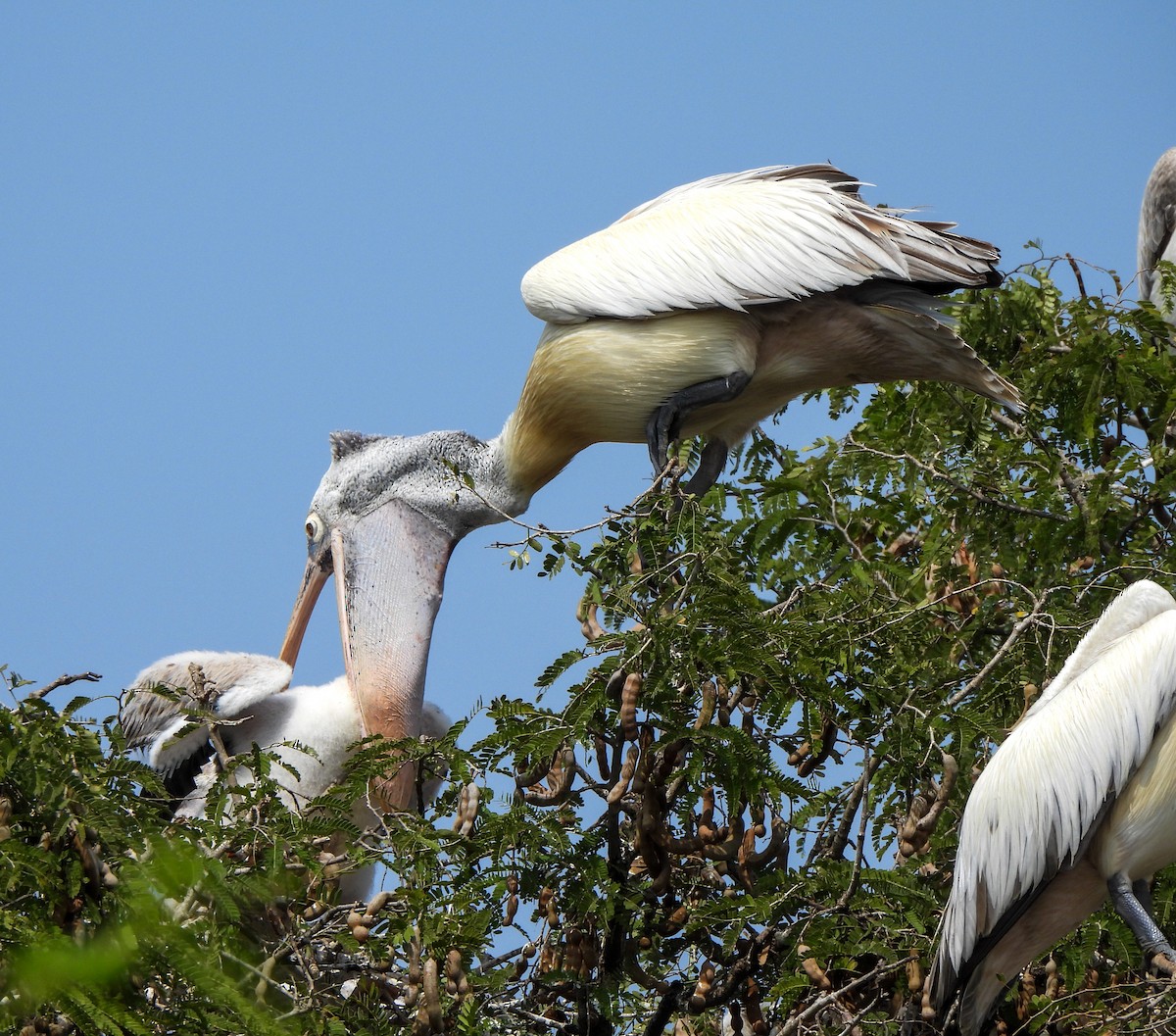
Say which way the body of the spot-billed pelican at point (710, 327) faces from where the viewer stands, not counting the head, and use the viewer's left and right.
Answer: facing to the left of the viewer

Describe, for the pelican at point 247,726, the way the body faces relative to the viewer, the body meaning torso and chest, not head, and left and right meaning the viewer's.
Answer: facing to the right of the viewer

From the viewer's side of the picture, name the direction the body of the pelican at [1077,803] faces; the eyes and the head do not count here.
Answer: to the viewer's right

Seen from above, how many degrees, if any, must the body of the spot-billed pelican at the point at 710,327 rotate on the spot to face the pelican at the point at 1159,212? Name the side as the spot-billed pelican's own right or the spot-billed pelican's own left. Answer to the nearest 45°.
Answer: approximately 135° to the spot-billed pelican's own right
